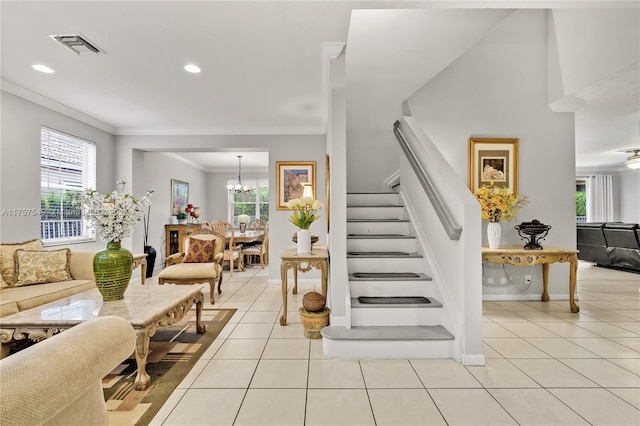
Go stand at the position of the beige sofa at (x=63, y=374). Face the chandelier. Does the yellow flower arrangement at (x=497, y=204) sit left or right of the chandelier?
right

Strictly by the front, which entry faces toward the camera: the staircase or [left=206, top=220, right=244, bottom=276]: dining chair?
the staircase

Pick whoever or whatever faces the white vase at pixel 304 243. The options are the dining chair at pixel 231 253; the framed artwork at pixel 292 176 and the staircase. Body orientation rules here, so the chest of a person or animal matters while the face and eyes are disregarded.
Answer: the framed artwork

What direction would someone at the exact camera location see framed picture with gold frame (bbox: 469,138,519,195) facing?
facing the viewer

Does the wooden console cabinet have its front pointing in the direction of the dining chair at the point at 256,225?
no

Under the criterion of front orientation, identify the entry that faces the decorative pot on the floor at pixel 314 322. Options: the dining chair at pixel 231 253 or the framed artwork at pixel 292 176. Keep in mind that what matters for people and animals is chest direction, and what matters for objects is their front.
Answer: the framed artwork

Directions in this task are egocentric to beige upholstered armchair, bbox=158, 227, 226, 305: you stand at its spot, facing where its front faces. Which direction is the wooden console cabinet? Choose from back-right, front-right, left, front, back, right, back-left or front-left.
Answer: back-right

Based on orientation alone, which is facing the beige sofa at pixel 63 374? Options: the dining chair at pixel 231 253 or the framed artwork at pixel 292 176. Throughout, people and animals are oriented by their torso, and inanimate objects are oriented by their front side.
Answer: the framed artwork

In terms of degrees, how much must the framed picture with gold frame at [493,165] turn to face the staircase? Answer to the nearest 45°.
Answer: approximately 45° to its right

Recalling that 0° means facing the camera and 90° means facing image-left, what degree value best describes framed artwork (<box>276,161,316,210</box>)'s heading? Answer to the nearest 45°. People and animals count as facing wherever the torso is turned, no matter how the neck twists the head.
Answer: approximately 0°

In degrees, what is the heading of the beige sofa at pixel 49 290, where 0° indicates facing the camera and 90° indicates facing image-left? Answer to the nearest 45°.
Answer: approximately 315°

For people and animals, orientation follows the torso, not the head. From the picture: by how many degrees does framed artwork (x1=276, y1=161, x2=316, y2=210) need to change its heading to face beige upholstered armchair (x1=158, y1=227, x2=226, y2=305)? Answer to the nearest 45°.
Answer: approximately 45° to its right

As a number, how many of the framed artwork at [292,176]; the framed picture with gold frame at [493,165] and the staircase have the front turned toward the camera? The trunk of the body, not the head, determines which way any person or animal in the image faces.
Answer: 3

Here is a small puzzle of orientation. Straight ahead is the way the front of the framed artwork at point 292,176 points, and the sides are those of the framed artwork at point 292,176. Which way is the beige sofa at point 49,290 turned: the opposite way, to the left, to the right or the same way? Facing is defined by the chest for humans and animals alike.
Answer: to the left

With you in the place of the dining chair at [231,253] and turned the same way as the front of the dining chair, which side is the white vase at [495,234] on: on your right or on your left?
on your right

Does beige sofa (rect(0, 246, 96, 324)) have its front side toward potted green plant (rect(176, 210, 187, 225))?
no

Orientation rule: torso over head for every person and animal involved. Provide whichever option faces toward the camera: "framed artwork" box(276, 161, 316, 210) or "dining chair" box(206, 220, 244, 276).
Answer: the framed artwork

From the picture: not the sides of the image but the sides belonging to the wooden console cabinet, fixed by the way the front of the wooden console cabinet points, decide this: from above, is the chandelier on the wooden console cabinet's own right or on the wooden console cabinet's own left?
on the wooden console cabinet's own left

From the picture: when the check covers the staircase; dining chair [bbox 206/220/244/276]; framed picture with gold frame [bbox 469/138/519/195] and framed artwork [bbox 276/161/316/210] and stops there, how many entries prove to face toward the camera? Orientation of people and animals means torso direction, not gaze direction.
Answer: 3

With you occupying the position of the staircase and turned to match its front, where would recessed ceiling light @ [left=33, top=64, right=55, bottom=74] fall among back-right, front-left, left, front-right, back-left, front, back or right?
right

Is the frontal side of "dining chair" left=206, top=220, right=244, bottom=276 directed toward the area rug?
no
